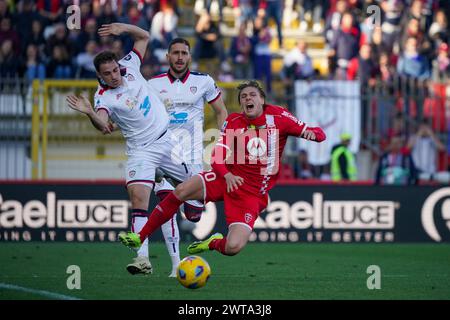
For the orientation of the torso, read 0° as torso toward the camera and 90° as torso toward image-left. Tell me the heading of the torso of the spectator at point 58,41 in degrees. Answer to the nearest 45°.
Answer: approximately 0°

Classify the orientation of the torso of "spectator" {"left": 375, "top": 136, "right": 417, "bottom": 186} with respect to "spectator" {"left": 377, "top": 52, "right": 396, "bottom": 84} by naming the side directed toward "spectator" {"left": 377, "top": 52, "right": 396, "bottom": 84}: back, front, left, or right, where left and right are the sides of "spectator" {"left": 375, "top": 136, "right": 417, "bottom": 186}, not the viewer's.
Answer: back

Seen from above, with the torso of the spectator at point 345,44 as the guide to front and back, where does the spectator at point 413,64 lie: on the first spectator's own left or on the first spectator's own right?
on the first spectator's own left

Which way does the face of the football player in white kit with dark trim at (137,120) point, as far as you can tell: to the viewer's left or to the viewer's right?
to the viewer's right

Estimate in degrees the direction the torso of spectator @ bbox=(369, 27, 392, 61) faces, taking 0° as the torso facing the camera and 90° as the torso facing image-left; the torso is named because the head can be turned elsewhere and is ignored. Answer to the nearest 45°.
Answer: approximately 0°
